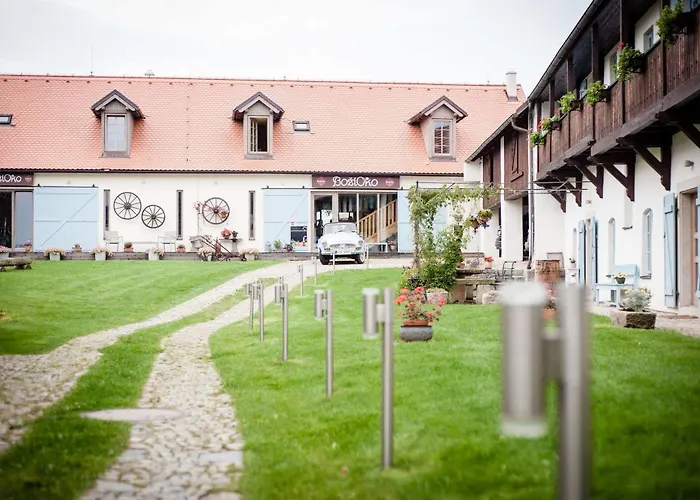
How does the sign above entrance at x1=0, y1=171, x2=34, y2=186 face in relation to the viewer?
toward the camera

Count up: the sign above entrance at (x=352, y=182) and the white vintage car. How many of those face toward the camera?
2

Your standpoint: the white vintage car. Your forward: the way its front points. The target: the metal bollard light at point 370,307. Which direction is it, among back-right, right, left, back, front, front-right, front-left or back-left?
front

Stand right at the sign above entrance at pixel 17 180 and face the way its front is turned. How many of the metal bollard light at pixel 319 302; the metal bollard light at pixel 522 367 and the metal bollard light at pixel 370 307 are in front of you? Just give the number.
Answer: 3

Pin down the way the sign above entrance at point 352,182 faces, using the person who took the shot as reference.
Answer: facing the viewer

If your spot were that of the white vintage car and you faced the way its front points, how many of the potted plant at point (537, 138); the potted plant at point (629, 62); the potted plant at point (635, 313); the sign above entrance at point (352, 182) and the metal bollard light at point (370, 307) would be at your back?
1

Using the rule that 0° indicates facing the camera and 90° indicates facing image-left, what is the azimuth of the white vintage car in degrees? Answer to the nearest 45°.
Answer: approximately 0°

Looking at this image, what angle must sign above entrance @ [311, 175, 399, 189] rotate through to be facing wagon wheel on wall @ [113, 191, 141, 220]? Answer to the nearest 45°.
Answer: approximately 90° to its right

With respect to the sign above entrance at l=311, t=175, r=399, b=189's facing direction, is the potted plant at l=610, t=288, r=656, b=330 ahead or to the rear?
ahead

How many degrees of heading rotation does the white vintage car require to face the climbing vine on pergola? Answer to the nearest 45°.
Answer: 0° — it already faces it

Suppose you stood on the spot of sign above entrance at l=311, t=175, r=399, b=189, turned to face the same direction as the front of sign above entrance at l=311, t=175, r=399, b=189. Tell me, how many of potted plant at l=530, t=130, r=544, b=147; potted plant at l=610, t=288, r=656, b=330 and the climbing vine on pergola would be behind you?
0

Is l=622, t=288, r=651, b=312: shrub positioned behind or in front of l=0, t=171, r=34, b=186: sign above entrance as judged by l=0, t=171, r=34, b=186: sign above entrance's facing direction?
in front

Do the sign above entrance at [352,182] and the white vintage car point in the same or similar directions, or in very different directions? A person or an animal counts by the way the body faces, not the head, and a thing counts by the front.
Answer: same or similar directions
